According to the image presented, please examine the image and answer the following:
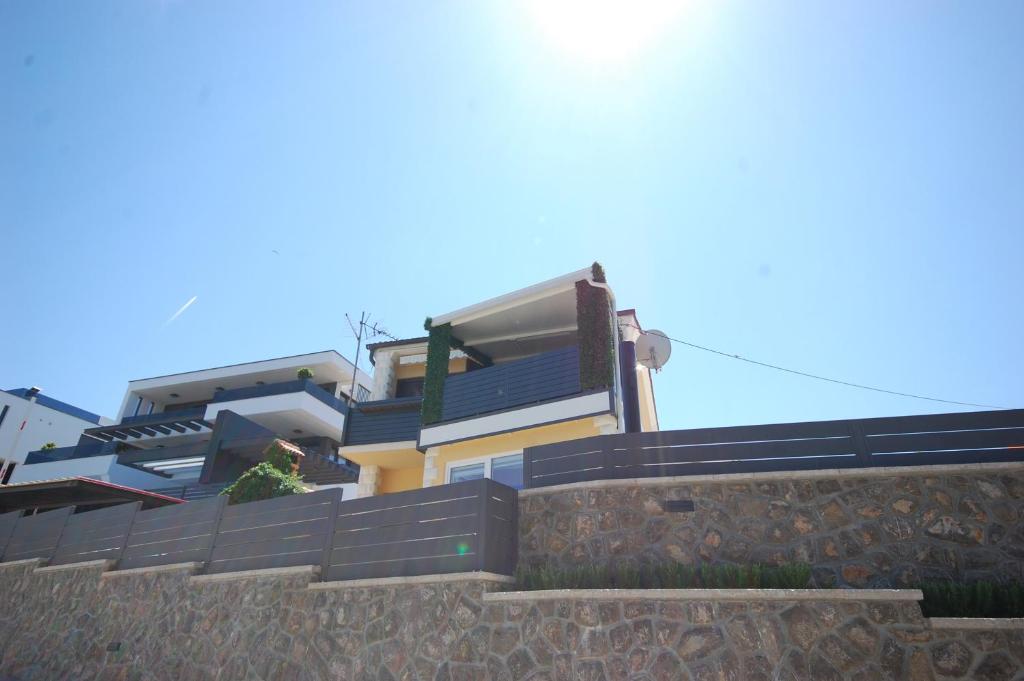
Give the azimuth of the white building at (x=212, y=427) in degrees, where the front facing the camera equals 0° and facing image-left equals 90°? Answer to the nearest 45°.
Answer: approximately 45°

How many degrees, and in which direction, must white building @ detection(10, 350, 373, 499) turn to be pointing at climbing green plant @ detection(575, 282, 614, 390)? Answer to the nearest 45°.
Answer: approximately 45° to its left

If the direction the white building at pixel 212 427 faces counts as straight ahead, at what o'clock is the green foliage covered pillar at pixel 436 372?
The green foliage covered pillar is roughly at 10 o'clock from the white building.

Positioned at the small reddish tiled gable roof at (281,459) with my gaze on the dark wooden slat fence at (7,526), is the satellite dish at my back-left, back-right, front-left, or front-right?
back-right

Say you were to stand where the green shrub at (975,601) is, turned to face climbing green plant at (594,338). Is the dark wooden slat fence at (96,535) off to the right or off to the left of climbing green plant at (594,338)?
left

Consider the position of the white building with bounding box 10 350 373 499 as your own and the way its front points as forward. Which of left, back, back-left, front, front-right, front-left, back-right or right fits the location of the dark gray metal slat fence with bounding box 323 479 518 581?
front-left

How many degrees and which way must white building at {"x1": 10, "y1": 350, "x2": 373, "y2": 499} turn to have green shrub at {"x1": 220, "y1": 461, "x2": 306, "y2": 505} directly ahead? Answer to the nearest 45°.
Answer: approximately 45° to its left

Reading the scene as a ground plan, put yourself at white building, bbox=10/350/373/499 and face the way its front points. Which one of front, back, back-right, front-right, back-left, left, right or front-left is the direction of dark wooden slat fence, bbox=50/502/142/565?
front-left

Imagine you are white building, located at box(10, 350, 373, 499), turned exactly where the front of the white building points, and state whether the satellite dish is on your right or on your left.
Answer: on your left

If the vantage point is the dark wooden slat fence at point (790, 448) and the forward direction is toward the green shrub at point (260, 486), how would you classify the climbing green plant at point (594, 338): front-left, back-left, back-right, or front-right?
front-right

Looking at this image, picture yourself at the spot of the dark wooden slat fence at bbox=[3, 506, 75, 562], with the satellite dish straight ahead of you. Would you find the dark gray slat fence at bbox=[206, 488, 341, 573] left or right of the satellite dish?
right

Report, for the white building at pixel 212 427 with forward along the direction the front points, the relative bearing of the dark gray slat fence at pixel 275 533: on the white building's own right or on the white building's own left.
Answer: on the white building's own left

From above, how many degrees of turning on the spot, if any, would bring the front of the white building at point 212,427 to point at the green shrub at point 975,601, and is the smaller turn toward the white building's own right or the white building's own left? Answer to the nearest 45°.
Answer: approximately 45° to the white building's own left

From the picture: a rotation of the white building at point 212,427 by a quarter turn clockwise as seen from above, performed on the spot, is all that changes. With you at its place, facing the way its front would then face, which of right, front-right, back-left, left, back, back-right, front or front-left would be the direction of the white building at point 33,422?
front
